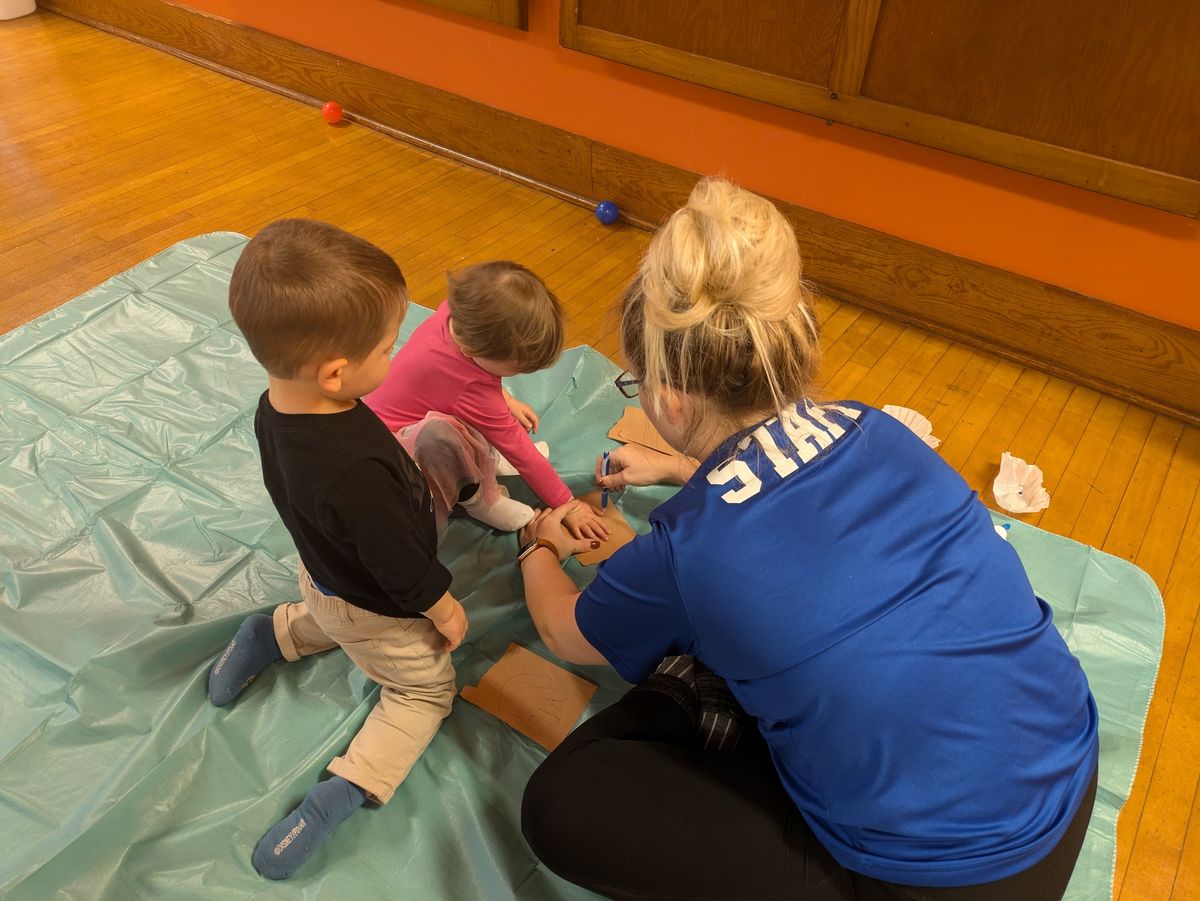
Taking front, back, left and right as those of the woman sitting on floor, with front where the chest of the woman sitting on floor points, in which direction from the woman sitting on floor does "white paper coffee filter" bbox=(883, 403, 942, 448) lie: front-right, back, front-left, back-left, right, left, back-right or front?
front-right

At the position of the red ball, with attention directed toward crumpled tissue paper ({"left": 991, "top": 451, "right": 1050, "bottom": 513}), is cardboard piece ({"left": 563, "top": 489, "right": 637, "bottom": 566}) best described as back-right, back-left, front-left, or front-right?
front-right

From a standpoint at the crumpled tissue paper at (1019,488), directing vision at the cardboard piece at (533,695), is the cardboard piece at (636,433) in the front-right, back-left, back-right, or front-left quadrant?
front-right

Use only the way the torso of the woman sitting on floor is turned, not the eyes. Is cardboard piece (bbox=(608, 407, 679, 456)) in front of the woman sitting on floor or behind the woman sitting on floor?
in front

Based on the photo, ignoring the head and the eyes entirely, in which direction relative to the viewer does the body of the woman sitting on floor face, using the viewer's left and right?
facing away from the viewer and to the left of the viewer

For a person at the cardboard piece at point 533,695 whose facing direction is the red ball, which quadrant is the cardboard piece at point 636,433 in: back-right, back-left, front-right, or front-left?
front-right

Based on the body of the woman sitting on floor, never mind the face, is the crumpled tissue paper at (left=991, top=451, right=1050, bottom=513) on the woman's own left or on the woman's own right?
on the woman's own right

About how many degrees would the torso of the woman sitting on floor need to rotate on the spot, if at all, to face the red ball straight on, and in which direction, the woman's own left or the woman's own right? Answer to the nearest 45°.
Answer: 0° — they already face it

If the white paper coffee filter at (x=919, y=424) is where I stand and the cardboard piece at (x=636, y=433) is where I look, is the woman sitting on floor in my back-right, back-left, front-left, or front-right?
front-left

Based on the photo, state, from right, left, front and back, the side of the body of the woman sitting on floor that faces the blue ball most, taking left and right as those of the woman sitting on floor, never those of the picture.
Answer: front

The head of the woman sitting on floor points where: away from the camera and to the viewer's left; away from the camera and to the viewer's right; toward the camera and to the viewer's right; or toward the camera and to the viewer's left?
away from the camera and to the viewer's left

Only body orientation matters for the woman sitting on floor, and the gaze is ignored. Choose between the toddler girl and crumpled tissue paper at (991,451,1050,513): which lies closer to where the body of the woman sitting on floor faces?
the toddler girl
